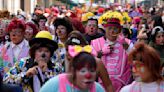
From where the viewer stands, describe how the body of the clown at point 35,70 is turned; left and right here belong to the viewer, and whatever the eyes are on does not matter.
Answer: facing the viewer

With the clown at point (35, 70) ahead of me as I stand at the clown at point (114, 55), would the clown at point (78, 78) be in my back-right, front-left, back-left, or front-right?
front-left

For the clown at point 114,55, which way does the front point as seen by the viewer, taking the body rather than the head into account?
toward the camera

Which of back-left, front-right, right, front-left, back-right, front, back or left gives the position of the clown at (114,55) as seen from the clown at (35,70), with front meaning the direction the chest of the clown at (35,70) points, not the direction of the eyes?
back-left

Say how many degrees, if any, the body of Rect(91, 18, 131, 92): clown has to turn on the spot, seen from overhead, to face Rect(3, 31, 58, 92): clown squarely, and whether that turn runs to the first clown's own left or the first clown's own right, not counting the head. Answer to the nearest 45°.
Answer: approximately 45° to the first clown's own right

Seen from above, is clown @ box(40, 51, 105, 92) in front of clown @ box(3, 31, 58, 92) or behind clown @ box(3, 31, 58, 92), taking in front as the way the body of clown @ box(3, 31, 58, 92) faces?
in front

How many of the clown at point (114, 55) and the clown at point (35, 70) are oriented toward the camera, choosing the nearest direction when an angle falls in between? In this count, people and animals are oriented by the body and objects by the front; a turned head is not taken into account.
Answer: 2

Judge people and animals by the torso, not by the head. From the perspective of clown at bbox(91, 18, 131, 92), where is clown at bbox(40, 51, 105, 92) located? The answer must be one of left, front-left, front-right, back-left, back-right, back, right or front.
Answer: front
